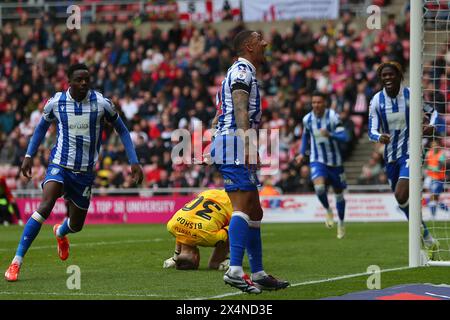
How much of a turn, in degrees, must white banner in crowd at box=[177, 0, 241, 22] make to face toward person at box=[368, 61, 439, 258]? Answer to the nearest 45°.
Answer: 0° — it already faces them

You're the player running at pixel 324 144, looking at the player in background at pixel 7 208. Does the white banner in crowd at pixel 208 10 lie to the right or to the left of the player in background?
right

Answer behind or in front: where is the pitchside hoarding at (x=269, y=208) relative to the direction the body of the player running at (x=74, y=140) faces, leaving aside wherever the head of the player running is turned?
behind

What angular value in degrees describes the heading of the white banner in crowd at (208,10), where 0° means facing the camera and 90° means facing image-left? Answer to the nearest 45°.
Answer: approximately 0°

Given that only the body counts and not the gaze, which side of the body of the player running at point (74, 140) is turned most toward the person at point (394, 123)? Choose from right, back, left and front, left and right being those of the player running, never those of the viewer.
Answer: left

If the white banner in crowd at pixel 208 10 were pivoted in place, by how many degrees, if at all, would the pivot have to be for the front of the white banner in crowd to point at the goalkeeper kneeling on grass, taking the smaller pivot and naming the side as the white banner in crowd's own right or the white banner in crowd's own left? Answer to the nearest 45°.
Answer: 0° — it already faces them

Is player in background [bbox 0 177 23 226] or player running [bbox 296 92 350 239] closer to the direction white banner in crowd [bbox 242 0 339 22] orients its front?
the player running

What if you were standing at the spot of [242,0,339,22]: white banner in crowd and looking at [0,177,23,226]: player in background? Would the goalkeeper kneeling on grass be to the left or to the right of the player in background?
left

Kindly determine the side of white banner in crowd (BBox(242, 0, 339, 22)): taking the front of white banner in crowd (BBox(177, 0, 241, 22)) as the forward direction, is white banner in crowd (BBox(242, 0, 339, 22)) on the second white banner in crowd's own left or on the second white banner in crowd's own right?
on the second white banner in crowd's own left

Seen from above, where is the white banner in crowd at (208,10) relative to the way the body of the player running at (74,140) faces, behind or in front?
behind

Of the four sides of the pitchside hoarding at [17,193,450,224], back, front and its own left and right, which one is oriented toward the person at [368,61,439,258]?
front

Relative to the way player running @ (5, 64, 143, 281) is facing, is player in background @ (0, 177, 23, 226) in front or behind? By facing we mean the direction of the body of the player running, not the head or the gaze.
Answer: behind
